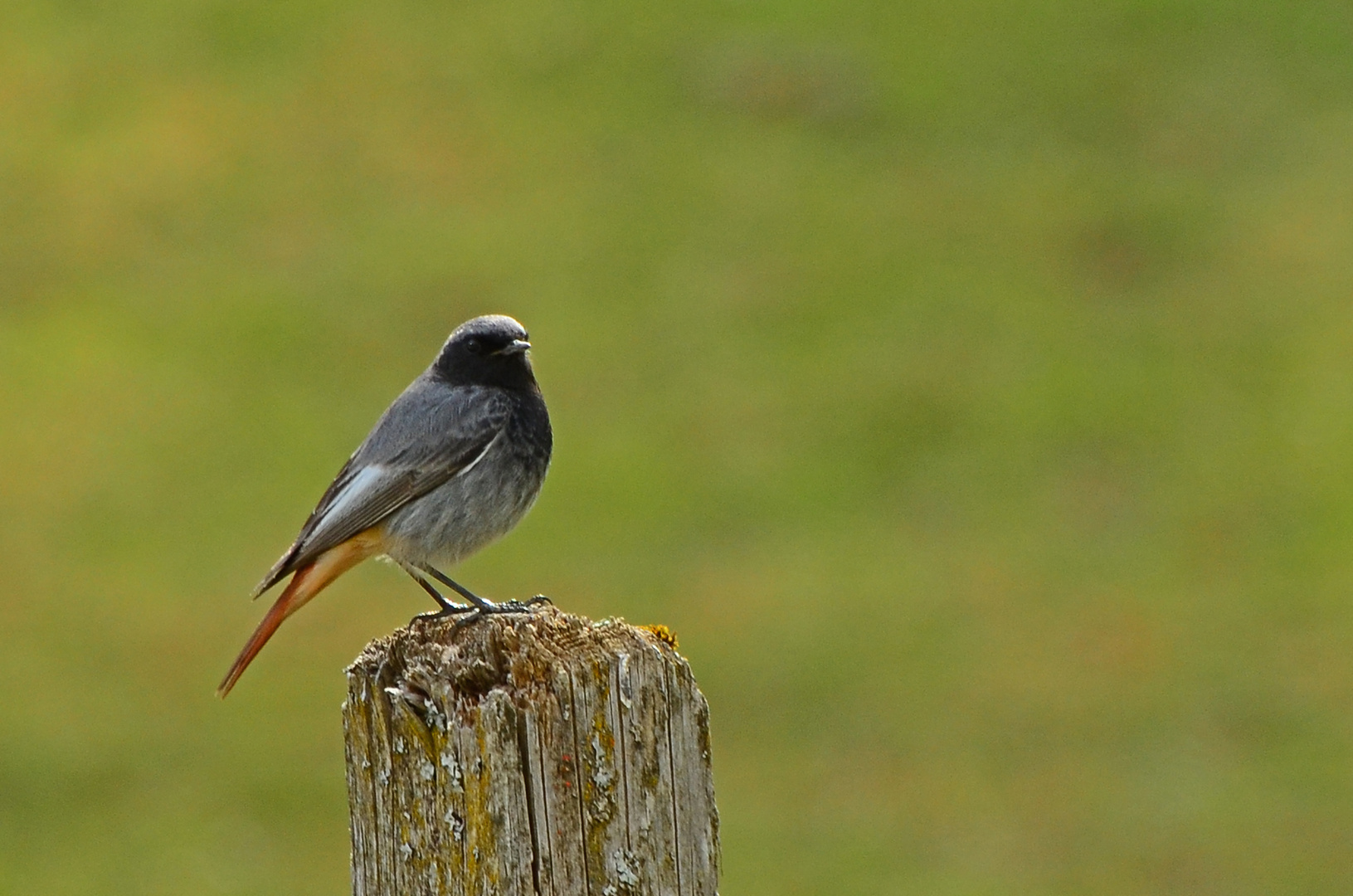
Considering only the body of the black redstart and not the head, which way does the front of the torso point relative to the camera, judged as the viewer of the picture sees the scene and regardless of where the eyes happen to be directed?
to the viewer's right
